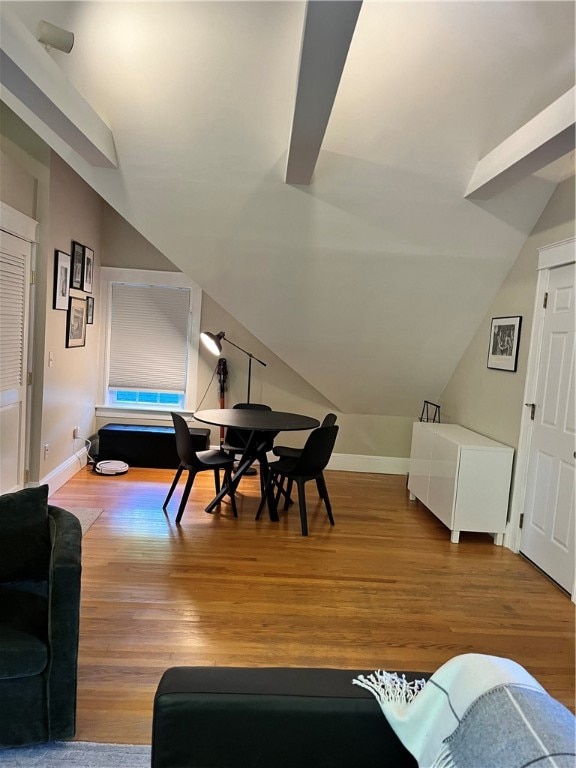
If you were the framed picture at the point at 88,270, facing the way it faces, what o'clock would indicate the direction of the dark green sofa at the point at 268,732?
The dark green sofa is roughly at 3 o'clock from the framed picture.

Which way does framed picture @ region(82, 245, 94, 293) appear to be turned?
to the viewer's right

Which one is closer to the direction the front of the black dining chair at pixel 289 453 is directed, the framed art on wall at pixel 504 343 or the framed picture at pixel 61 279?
the framed picture

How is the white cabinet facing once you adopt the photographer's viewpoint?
facing to the left of the viewer

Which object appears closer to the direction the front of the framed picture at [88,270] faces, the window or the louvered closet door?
the window

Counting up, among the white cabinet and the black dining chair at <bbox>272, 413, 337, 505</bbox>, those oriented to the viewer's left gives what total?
2

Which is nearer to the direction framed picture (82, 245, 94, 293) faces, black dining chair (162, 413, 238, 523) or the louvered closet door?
the black dining chair

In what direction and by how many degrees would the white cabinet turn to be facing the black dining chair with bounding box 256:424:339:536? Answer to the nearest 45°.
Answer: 0° — it already faces it

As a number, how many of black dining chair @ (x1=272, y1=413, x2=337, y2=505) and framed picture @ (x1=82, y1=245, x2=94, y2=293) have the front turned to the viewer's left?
1

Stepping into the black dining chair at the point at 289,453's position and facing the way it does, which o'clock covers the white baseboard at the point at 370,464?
The white baseboard is roughly at 4 o'clock from the black dining chair.

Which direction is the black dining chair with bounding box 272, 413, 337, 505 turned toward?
to the viewer's left
